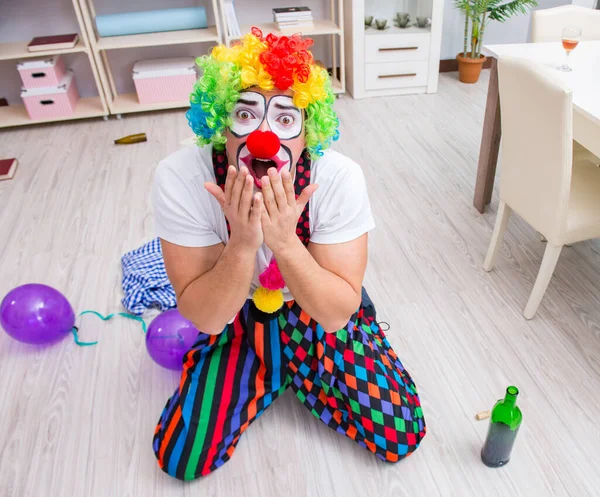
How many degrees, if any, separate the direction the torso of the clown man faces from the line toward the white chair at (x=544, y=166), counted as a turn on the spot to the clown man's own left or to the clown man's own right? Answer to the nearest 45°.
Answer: approximately 135° to the clown man's own left

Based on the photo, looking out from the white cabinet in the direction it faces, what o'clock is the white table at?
The white table is roughly at 11 o'clock from the white cabinet.

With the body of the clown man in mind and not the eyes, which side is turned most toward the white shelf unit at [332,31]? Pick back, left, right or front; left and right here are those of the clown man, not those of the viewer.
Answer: back

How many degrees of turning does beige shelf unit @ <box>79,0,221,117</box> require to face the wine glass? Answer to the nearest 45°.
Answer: approximately 45° to its left

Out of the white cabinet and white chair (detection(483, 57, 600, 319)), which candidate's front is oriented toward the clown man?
the white cabinet

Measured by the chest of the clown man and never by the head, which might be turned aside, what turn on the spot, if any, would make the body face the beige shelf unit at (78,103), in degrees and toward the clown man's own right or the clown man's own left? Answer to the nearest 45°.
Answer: approximately 135° to the clown man's own right

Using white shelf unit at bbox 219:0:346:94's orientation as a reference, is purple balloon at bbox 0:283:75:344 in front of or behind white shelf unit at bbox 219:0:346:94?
in front

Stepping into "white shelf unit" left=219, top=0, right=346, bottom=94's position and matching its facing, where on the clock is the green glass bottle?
The green glass bottle is roughly at 12 o'clock from the white shelf unit.

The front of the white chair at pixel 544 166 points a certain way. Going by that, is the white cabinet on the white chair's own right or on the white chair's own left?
on the white chair's own left

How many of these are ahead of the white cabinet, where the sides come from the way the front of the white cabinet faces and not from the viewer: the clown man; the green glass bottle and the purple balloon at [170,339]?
3

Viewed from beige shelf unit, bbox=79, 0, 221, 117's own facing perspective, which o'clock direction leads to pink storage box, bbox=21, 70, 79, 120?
The pink storage box is roughly at 3 o'clock from the beige shelf unit.

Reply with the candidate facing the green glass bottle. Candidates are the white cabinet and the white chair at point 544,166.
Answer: the white cabinet
